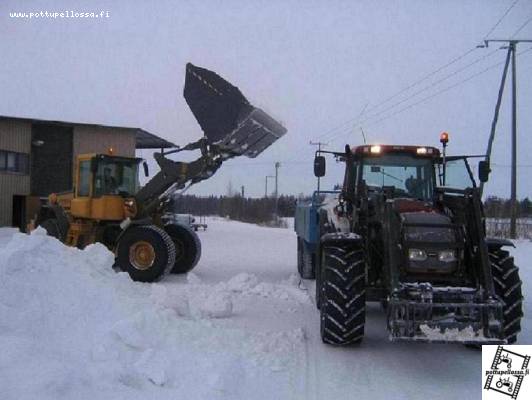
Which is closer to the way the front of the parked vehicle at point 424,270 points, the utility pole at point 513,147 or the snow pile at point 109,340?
the snow pile

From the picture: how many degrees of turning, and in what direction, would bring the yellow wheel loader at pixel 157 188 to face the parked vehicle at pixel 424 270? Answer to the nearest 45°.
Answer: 0° — it already faces it

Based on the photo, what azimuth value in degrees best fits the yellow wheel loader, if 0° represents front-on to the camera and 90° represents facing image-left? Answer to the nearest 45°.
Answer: approximately 315°

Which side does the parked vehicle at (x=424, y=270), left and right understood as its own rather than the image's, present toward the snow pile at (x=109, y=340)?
right

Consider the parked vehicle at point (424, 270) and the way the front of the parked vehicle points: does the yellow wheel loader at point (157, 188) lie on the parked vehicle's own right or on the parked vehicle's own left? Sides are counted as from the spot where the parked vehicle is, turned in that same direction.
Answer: on the parked vehicle's own right

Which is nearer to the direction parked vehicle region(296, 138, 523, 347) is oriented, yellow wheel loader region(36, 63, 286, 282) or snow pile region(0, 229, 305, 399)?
the snow pile

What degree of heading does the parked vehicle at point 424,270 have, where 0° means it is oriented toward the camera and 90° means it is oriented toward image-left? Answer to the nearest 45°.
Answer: approximately 0°

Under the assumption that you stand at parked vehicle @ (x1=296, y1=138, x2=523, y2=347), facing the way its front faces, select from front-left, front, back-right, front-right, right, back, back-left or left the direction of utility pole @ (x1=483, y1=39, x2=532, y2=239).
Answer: back

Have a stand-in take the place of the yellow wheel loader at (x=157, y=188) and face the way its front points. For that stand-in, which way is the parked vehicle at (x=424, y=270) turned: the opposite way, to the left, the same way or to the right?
to the right
